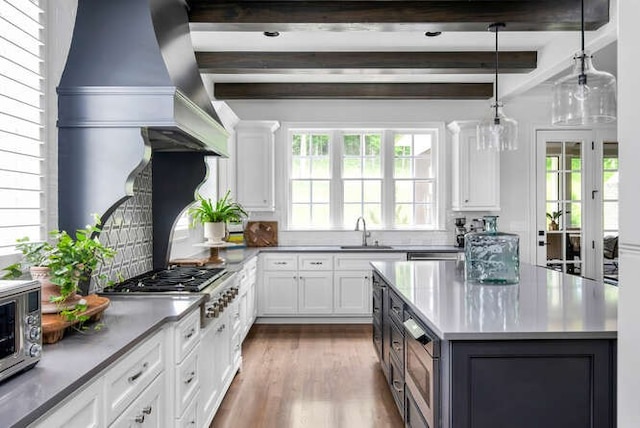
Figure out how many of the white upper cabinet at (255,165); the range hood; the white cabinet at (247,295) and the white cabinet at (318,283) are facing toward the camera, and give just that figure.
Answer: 2

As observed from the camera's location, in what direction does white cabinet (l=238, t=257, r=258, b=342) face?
facing to the right of the viewer

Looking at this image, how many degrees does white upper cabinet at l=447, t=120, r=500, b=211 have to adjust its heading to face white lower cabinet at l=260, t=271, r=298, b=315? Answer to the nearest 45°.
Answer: approximately 45° to its right

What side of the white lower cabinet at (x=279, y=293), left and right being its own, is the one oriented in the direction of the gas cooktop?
front

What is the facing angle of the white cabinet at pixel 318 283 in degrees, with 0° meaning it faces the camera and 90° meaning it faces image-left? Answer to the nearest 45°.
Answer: approximately 0°

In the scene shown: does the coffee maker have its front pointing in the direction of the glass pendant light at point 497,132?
yes

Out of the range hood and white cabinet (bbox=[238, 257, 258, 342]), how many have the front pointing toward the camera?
0

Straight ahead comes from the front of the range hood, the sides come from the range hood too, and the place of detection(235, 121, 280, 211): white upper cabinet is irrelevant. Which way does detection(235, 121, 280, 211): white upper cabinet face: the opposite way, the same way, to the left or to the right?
to the right
